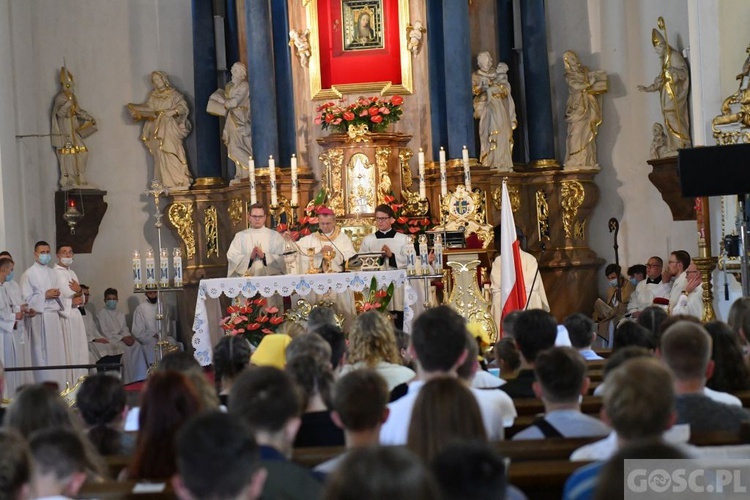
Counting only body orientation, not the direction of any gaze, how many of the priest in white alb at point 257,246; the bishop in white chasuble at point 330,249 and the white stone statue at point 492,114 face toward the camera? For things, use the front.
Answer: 3

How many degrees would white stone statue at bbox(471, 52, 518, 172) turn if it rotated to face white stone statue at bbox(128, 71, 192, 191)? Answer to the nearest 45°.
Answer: approximately 90° to its right

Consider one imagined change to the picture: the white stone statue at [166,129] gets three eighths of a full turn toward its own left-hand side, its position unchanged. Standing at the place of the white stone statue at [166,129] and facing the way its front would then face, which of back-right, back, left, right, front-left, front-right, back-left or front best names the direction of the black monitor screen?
front-right

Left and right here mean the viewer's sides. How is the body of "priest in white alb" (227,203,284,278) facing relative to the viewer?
facing the viewer

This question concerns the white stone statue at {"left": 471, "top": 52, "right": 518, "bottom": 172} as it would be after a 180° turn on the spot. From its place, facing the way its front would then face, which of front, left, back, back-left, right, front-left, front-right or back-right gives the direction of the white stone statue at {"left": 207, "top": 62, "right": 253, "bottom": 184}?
left

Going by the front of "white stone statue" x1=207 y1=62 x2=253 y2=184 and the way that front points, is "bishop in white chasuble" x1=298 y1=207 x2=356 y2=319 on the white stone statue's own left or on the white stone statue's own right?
on the white stone statue's own left

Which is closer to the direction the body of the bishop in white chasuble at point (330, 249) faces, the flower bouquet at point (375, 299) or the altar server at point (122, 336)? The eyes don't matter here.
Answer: the flower bouquet

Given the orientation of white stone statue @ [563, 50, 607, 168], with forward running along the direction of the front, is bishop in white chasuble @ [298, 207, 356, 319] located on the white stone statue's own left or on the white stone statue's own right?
on the white stone statue's own right

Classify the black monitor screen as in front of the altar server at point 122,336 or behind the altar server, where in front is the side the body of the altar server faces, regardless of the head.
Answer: in front

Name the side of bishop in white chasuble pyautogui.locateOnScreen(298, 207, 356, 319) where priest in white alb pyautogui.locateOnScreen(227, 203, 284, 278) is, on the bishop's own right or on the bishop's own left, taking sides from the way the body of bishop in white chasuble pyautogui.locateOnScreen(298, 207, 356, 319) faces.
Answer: on the bishop's own right
